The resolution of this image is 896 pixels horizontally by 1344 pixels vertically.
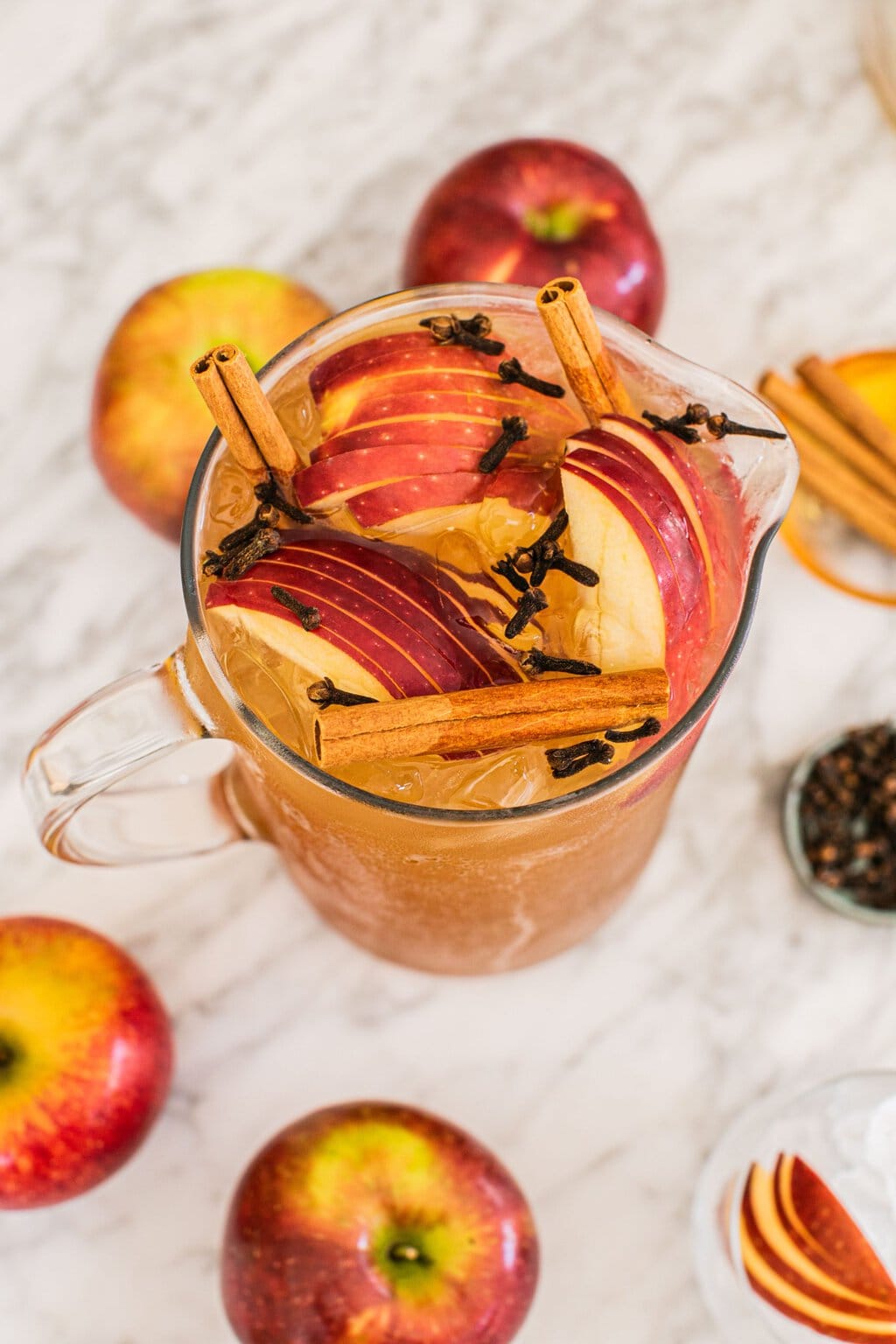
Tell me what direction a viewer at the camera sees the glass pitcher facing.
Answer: facing away from the viewer and to the right of the viewer
